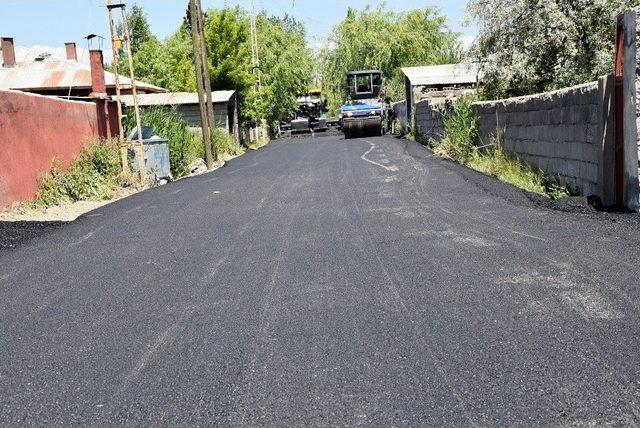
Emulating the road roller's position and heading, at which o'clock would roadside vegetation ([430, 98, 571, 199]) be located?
The roadside vegetation is roughly at 12 o'clock from the road roller.

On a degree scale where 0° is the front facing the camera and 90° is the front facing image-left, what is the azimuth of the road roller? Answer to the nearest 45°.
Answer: approximately 0°

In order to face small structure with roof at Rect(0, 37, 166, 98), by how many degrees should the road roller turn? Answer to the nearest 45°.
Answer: approximately 45° to its right

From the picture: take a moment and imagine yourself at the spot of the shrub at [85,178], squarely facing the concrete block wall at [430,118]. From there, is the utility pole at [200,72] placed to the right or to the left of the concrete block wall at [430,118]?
left

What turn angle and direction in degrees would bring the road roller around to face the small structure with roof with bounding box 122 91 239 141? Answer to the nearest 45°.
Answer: approximately 90° to its right

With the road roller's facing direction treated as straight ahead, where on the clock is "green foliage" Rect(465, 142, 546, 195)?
The green foliage is roughly at 12 o'clock from the road roller.

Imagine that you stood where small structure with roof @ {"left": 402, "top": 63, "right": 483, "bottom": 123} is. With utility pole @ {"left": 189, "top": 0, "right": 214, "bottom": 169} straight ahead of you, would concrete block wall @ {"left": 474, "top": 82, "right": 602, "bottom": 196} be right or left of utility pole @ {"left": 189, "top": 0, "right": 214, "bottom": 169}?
left

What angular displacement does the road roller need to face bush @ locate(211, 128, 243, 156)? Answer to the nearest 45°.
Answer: approximately 45° to its right

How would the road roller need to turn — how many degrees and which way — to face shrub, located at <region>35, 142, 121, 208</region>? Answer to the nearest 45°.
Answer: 0° — it already faces it

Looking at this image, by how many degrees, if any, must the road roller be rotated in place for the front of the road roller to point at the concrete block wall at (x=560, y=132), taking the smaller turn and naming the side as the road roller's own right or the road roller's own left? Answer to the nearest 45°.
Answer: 0° — it already faces it

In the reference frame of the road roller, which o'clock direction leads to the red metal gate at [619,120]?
The red metal gate is roughly at 12 o'clock from the road roller.

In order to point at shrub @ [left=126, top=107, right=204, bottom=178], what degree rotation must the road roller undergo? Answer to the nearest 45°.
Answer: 0° — it already faces it
